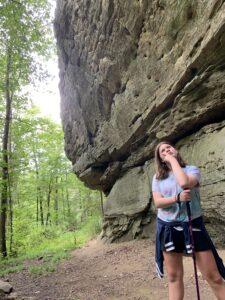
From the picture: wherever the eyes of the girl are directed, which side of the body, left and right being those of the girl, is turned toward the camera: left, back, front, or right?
front
